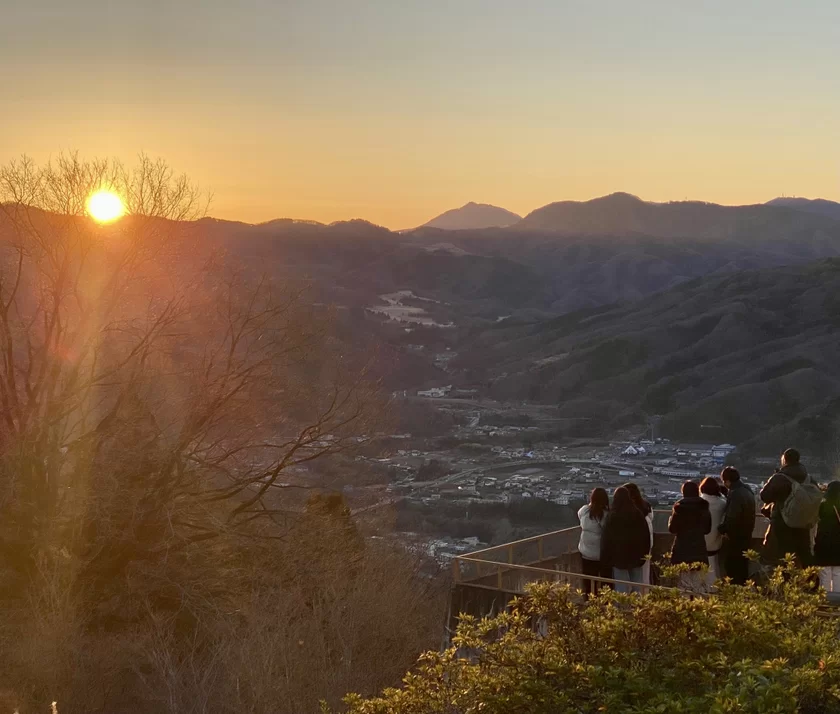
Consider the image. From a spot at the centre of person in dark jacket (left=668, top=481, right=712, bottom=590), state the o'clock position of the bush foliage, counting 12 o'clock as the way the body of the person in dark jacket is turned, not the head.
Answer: The bush foliage is roughly at 6 o'clock from the person in dark jacket.

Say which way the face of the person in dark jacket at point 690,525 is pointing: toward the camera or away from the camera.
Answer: away from the camera

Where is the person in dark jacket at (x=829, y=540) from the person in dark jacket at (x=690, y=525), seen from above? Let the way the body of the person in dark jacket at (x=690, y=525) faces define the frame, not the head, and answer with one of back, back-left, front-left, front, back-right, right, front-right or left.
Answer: right

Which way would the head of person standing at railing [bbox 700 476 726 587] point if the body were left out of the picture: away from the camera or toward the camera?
away from the camera

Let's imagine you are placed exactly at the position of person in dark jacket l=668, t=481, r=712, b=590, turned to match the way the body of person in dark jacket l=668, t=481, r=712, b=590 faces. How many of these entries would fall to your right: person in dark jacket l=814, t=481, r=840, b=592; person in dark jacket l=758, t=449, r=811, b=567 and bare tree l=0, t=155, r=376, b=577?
2

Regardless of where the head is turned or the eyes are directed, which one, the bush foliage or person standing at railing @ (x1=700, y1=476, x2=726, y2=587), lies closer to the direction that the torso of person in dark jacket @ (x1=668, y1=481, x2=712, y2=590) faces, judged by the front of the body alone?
the person standing at railing

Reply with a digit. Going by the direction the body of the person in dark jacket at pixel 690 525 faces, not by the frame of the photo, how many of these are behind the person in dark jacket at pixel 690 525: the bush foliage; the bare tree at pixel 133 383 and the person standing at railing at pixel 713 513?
1

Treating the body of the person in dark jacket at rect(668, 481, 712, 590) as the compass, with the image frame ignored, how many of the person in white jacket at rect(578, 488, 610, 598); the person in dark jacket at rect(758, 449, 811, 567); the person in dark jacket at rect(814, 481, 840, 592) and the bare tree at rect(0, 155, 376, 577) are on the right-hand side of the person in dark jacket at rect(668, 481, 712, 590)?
2

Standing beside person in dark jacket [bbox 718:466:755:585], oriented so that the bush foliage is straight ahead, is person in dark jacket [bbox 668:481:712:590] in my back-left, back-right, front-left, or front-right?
front-right

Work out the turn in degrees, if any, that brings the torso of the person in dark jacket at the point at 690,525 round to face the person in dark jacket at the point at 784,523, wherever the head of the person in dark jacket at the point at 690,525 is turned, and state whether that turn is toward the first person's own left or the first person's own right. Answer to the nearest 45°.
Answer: approximately 90° to the first person's own right

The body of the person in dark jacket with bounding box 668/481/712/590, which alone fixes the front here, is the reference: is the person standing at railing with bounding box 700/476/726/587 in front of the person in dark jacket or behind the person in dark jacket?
in front

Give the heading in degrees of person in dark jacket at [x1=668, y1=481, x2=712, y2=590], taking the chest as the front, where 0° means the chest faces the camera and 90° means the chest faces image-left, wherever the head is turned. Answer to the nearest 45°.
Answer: approximately 180°
